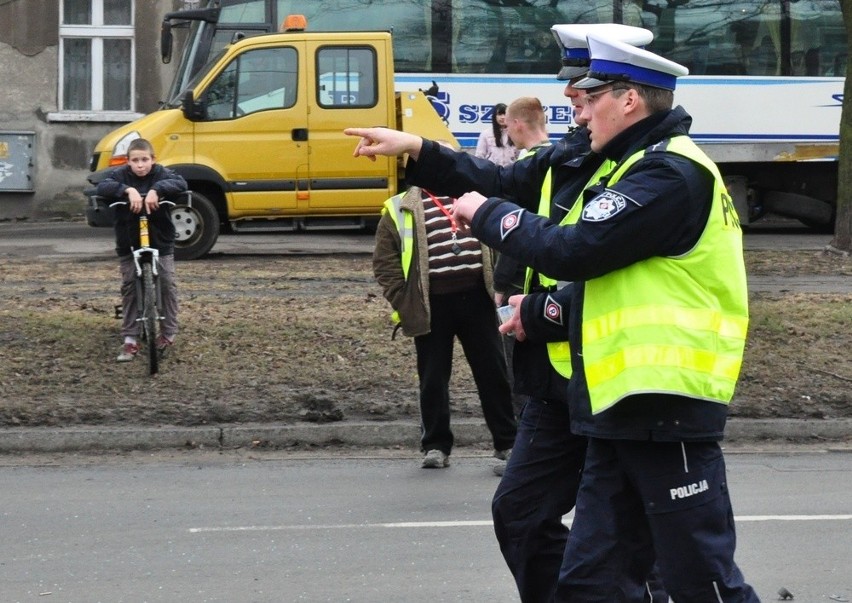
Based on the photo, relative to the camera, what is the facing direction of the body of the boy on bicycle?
toward the camera

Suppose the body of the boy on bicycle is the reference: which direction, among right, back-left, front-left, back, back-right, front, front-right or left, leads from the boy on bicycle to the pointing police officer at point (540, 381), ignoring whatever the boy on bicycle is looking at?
front

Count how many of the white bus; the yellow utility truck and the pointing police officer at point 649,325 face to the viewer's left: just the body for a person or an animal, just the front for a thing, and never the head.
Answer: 3

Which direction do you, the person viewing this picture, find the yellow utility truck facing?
facing to the left of the viewer

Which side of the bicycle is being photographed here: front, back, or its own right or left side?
front

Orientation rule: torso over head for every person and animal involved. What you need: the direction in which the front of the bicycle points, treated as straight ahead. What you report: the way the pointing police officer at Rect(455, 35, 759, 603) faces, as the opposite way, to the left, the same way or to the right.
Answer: to the right

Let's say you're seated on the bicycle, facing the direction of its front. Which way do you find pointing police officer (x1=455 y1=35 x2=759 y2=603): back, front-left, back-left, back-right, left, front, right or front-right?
front

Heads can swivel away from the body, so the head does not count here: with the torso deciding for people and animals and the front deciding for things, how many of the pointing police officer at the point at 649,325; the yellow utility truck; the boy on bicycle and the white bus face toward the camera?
1

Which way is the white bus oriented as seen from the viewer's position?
to the viewer's left

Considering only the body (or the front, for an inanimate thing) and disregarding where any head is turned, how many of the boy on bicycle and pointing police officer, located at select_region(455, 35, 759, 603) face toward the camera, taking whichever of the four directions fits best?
1

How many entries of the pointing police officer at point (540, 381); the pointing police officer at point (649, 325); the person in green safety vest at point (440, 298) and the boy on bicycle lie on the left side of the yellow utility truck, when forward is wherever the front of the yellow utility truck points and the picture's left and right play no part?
4

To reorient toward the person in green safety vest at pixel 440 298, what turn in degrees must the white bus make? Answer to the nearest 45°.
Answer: approximately 90° to its left

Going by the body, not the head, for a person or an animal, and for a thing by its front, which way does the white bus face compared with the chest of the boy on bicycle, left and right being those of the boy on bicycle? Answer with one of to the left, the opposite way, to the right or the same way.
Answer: to the right

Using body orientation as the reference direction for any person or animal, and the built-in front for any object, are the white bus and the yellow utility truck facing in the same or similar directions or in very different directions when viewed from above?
same or similar directions

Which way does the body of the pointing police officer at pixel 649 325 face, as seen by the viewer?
to the viewer's left

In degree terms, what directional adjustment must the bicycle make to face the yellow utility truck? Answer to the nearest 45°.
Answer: approximately 180°
